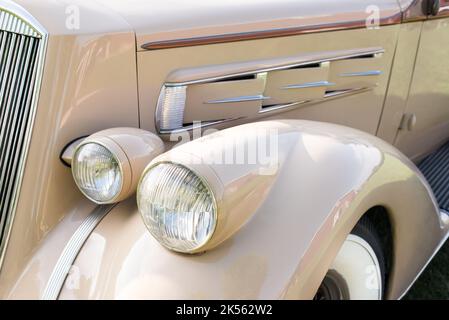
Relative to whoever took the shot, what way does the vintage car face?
facing the viewer and to the left of the viewer
